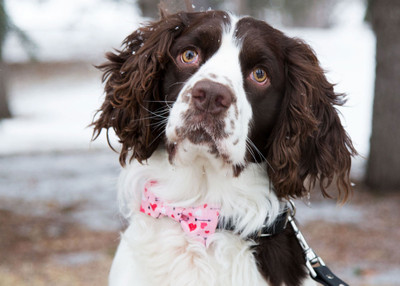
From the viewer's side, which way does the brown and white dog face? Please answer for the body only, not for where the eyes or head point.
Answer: toward the camera

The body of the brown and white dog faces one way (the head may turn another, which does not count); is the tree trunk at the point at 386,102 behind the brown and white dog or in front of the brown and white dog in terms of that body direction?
behind
